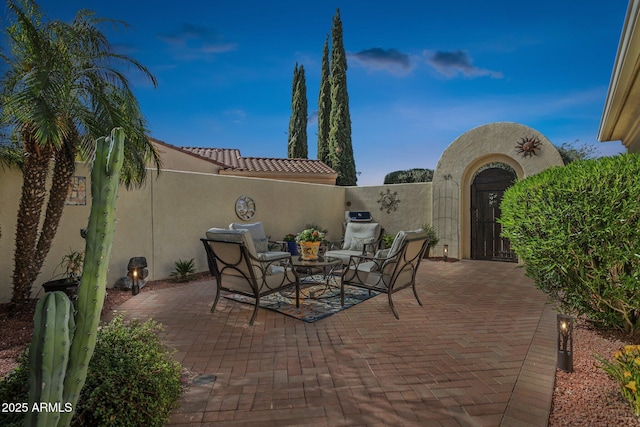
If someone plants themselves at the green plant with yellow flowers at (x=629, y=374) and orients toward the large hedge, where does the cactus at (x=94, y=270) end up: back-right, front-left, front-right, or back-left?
back-left

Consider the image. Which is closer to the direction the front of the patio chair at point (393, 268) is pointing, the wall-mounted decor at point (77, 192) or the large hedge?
the wall-mounted decor

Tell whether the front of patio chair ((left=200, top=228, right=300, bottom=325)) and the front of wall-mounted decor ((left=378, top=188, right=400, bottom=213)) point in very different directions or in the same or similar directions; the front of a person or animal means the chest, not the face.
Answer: very different directions

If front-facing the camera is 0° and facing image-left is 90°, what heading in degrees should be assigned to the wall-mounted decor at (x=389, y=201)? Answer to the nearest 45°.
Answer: approximately 0°

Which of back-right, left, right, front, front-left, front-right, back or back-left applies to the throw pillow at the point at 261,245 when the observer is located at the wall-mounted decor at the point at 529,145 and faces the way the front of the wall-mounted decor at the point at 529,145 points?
front-right

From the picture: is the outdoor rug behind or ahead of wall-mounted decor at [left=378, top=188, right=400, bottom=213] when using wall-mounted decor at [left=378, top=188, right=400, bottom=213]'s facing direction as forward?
ahead

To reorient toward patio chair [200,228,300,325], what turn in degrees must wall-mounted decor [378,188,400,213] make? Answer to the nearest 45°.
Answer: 0° — it already faces it
